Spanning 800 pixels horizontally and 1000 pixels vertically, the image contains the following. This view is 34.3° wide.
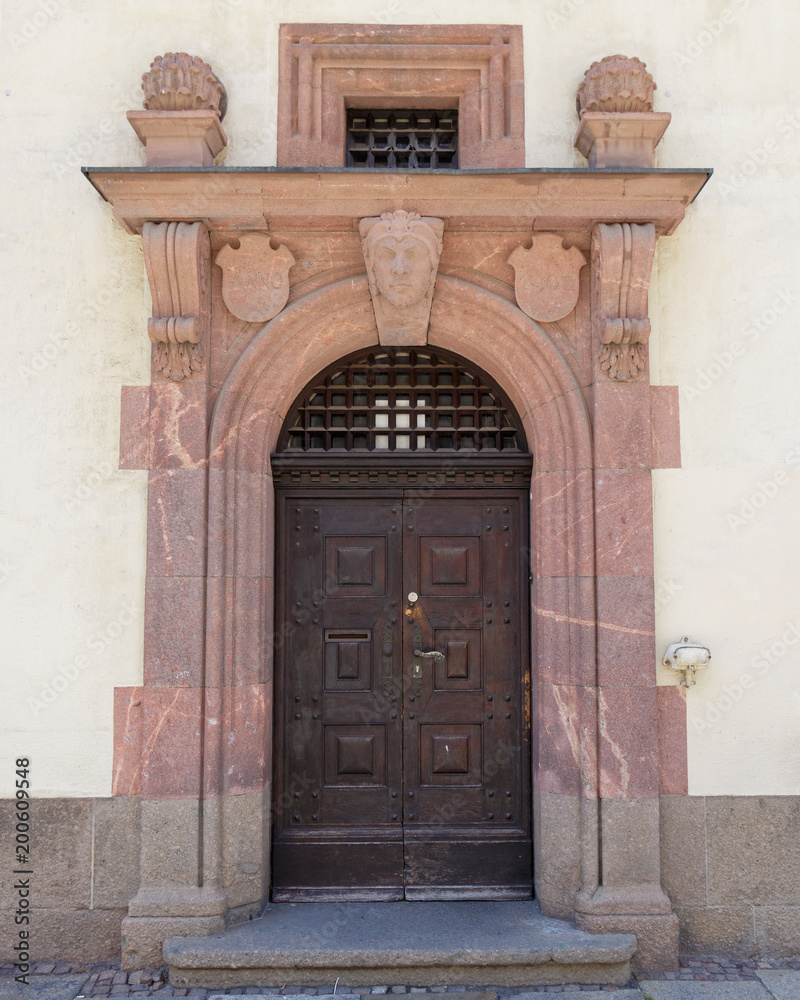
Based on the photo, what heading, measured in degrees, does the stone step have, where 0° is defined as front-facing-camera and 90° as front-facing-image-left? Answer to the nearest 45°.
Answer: approximately 0°

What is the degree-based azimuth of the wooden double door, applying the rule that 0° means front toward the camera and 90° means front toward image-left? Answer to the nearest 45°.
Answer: approximately 0°

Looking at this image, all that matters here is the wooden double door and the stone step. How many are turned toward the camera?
2

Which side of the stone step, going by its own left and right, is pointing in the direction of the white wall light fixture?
left

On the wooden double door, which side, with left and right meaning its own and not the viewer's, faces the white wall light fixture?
left
